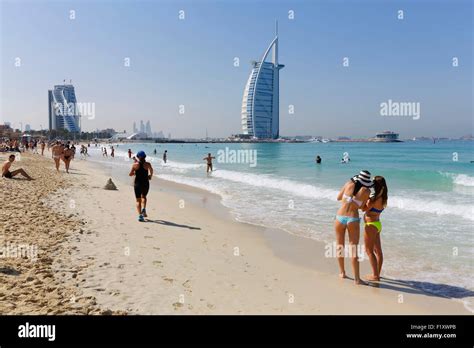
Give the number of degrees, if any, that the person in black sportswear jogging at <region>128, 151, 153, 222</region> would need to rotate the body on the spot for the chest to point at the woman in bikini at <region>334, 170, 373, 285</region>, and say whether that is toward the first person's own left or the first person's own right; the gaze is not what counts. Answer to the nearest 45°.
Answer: approximately 135° to the first person's own right

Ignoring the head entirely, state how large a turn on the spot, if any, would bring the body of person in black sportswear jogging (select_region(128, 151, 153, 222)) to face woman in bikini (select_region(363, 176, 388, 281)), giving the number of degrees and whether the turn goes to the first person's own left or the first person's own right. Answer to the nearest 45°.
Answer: approximately 135° to the first person's own right

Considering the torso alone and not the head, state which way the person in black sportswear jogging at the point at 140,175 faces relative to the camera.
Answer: away from the camera
